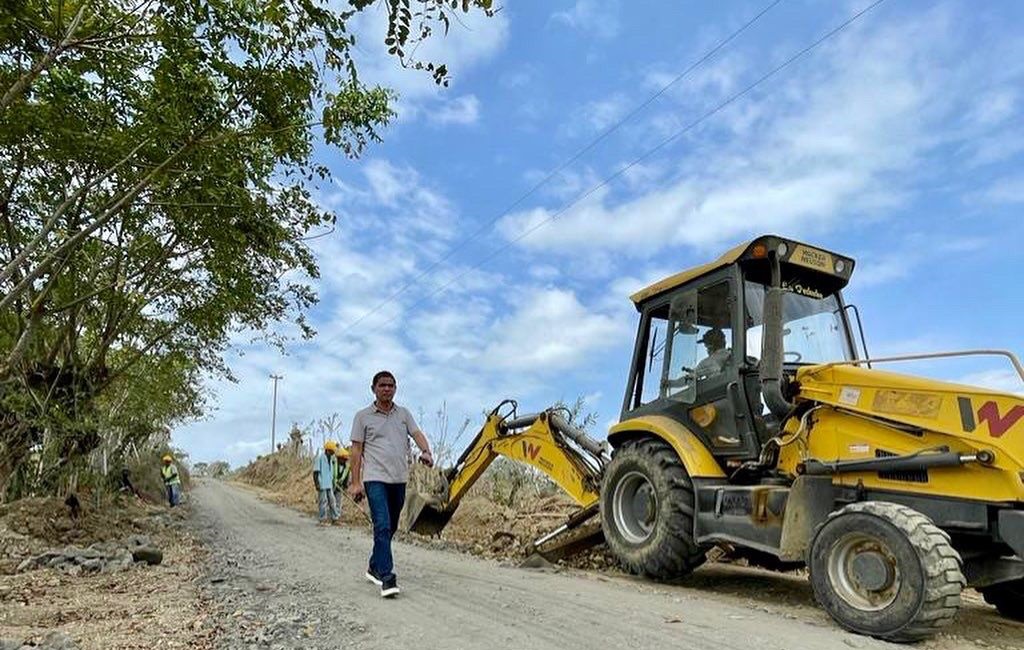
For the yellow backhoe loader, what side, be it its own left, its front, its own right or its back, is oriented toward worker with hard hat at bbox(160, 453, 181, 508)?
back

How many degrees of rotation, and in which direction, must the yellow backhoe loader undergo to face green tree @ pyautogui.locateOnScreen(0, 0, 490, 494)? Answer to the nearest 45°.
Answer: approximately 135° to its right

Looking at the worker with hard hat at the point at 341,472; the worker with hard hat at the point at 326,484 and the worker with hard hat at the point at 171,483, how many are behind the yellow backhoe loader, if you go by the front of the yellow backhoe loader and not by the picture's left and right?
3

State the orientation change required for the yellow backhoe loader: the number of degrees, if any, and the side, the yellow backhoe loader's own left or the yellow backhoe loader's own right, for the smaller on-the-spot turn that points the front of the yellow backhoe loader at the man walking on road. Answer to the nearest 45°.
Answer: approximately 135° to the yellow backhoe loader's own right

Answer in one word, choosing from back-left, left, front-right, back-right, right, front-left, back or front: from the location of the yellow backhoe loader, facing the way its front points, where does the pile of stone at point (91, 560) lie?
back-right

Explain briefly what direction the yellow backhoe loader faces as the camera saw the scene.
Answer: facing the viewer and to the right of the viewer

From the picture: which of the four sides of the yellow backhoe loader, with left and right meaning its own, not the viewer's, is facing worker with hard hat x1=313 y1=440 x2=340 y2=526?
back

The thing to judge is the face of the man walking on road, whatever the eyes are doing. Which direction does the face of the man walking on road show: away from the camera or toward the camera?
toward the camera

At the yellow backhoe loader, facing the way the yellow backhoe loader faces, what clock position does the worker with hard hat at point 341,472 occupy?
The worker with hard hat is roughly at 6 o'clock from the yellow backhoe loader.
